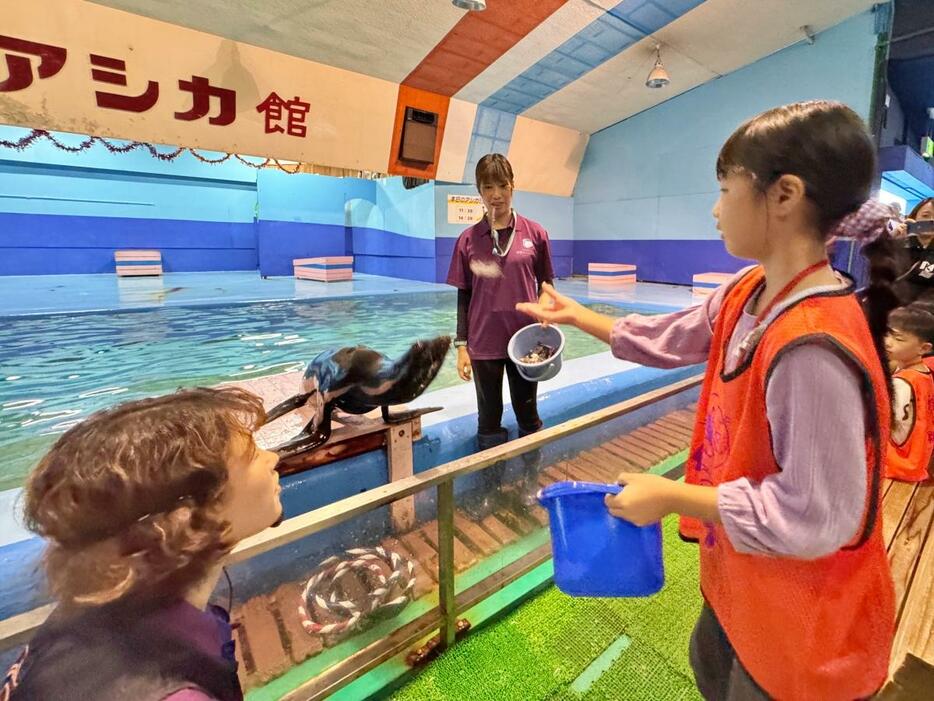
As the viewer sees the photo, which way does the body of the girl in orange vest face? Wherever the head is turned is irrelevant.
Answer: to the viewer's left

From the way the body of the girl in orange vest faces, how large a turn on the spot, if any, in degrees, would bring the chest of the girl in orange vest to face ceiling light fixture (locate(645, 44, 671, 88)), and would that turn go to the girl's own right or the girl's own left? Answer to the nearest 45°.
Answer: approximately 90° to the girl's own right

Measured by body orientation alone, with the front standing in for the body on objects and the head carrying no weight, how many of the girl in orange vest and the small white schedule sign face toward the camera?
1

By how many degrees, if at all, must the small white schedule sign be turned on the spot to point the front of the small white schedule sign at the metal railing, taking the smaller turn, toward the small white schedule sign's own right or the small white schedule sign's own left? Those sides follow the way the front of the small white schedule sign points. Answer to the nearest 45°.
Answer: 0° — it already faces it

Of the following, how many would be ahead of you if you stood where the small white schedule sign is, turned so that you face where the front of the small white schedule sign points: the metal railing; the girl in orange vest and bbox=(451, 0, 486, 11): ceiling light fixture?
3

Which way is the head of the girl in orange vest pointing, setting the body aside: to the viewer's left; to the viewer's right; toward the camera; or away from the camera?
to the viewer's left

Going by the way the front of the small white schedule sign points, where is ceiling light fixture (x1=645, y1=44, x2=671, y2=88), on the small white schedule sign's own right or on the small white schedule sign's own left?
on the small white schedule sign's own left

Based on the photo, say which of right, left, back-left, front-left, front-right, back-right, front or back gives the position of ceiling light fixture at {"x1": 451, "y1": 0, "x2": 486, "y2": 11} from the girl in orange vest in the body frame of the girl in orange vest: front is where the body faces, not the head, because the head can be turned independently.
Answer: front-right

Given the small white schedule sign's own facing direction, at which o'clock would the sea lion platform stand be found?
The sea lion platform stand is roughly at 12 o'clock from the small white schedule sign.

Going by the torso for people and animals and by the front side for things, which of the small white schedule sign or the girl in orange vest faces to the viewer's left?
the girl in orange vest

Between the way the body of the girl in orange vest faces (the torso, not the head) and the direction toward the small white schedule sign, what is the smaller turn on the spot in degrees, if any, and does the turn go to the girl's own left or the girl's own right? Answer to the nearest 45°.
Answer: approximately 45° to the girl's own right

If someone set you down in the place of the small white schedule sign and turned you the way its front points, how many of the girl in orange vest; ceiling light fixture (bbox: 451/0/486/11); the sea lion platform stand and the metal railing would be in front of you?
4
